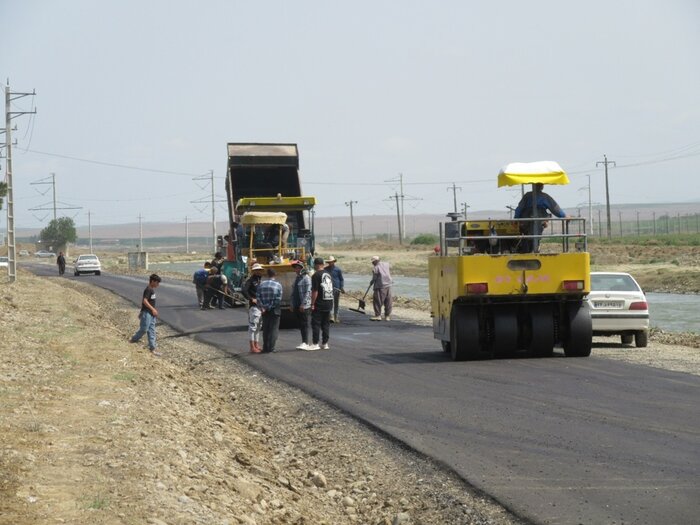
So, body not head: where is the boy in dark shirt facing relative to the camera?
to the viewer's right

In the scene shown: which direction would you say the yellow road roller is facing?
away from the camera

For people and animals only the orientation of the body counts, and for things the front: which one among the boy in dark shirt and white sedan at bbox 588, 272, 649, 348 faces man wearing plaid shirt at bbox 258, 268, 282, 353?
the boy in dark shirt

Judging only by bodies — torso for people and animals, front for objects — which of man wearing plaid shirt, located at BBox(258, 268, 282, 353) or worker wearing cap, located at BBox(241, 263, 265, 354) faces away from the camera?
man wearing plaid shirt, located at BBox(258, 268, 282, 353)

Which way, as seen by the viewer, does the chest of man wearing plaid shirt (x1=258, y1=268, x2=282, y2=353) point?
away from the camera

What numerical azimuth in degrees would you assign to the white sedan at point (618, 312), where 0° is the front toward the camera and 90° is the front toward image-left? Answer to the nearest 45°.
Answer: approximately 180°

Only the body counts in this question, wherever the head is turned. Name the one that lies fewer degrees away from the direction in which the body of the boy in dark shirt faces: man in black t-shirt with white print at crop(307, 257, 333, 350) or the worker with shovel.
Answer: the man in black t-shirt with white print

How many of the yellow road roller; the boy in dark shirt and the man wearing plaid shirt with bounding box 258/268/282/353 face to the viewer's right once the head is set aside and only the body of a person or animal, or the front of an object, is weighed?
1

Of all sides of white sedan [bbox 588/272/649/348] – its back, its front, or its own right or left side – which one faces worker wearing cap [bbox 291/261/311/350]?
left

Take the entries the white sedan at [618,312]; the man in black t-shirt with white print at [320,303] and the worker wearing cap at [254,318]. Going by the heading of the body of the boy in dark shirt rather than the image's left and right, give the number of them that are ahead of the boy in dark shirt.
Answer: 3

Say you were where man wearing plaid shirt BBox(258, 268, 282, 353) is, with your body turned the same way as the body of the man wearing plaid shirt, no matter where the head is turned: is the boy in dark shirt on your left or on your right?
on your left

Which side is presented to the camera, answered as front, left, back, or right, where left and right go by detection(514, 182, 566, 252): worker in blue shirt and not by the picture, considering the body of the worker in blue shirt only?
back
